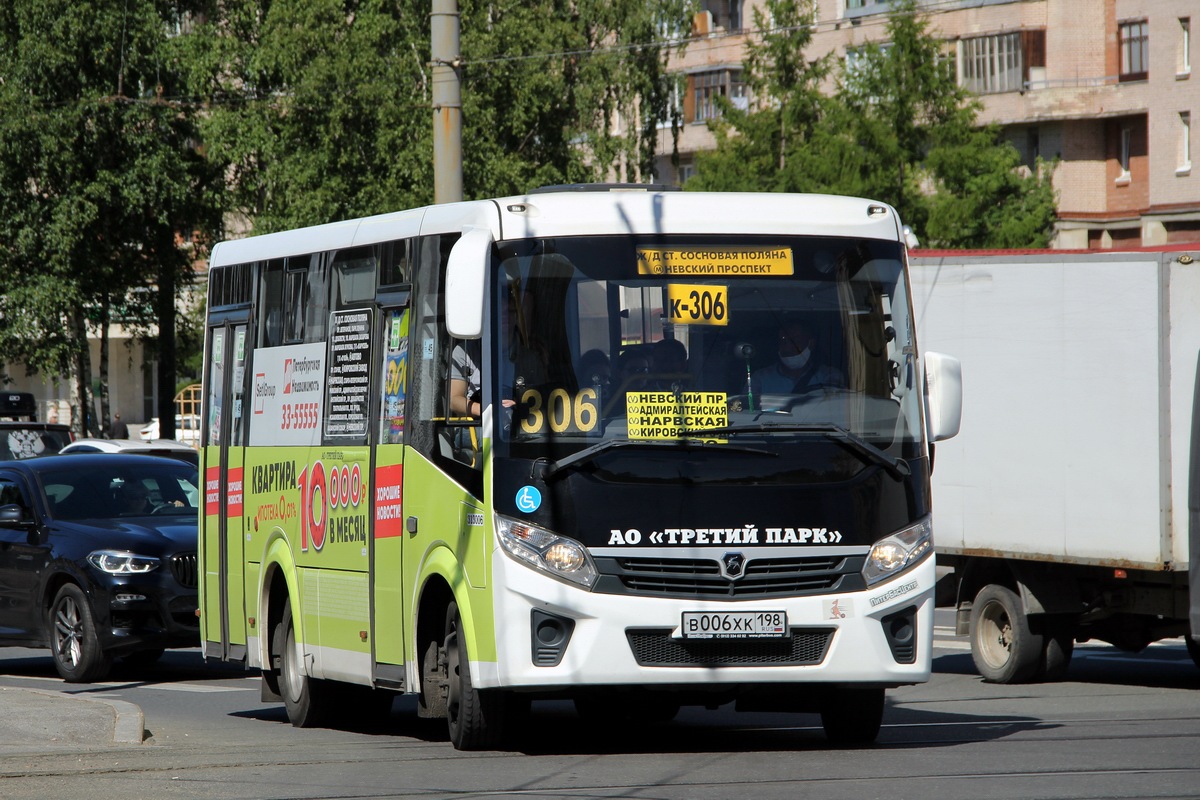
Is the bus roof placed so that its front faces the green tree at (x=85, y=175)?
no

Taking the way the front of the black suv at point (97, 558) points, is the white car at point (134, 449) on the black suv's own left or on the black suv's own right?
on the black suv's own left

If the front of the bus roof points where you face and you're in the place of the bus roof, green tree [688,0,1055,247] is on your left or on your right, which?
on your left

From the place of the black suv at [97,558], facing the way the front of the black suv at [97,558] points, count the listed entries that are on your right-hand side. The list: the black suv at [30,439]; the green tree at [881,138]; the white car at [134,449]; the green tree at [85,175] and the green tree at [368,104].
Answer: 0

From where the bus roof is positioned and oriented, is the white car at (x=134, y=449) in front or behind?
behind

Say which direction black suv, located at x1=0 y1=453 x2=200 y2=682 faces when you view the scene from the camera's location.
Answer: facing the viewer and to the right of the viewer

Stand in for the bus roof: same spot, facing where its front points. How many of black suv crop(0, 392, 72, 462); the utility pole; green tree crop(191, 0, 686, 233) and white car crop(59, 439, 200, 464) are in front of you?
0

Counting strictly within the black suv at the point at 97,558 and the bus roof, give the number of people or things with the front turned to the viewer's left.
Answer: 0

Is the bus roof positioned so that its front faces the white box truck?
no

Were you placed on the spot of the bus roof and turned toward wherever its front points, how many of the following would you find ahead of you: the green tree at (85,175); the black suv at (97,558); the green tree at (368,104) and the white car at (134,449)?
0

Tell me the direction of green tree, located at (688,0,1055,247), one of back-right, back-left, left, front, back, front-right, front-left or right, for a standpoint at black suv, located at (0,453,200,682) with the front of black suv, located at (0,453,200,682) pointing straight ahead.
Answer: left

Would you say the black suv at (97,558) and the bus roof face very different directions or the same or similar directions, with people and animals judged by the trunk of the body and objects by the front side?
same or similar directions

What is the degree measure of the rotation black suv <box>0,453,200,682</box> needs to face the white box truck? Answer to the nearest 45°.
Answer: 0° — it already faces it

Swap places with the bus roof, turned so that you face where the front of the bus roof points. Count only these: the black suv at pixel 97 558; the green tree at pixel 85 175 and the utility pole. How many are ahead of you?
0

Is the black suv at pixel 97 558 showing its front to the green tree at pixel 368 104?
no
